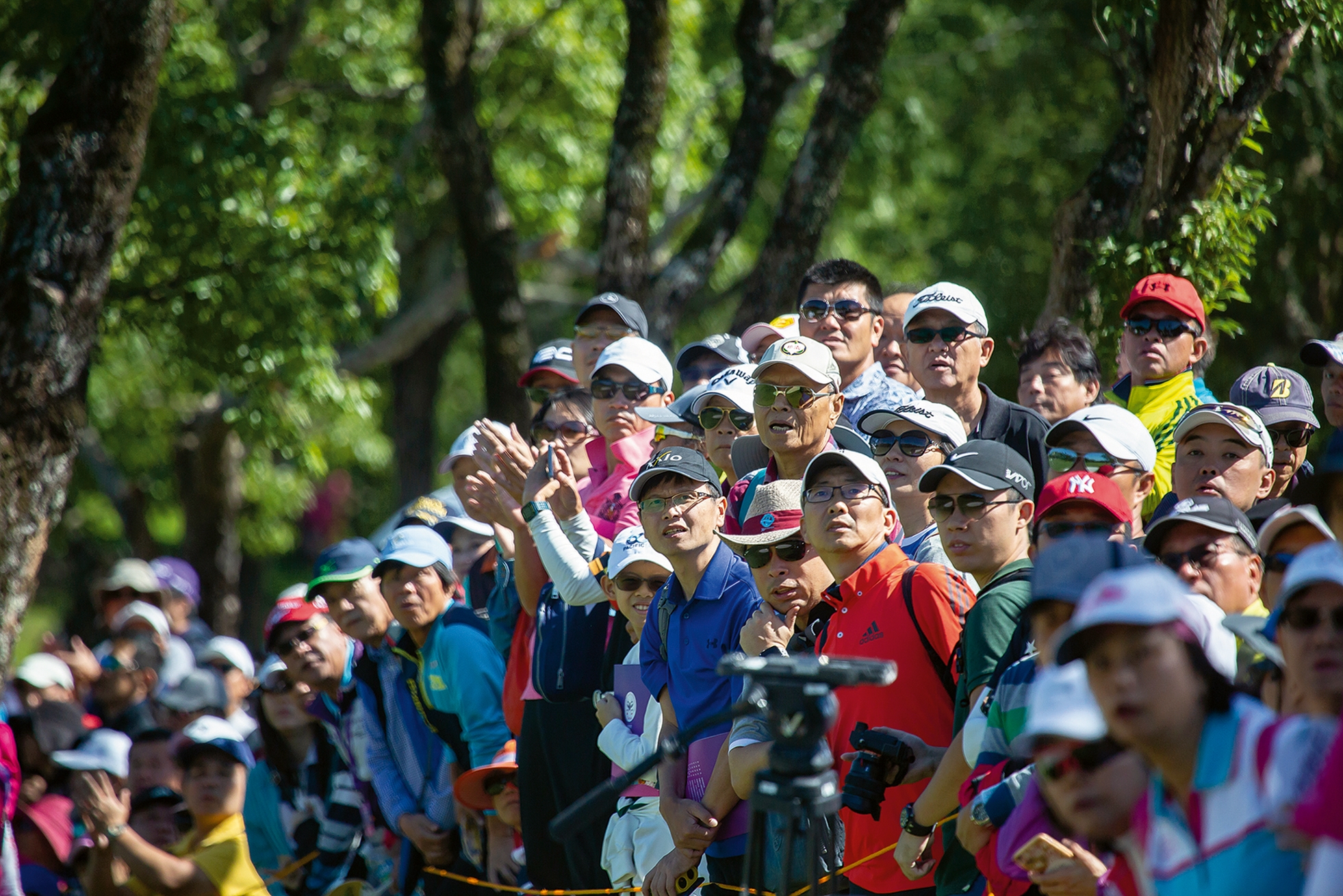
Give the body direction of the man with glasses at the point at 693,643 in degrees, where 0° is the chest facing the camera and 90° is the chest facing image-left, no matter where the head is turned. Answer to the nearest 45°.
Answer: approximately 45°

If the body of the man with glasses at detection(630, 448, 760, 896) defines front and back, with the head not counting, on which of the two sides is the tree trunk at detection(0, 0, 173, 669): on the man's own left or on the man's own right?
on the man's own right

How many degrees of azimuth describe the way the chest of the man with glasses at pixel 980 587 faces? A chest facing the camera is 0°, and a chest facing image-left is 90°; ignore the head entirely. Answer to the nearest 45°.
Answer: approximately 45°
